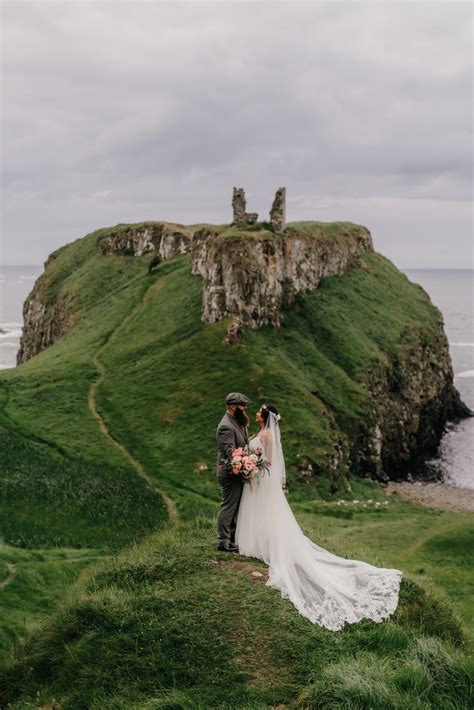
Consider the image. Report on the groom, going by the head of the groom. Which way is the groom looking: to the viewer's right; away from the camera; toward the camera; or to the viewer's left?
to the viewer's right

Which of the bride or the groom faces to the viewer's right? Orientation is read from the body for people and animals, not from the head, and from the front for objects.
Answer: the groom

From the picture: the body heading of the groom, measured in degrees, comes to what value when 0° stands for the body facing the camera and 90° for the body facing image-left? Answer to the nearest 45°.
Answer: approximately 270°

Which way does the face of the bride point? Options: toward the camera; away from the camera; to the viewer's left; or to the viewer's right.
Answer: to the viewer's left

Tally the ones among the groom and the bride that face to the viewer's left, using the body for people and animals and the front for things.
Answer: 1

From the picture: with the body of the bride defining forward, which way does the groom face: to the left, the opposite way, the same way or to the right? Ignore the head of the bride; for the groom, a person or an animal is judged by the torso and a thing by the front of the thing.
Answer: the opposite way

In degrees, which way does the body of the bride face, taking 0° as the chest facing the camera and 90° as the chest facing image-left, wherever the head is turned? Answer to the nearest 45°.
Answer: approximately 90°
